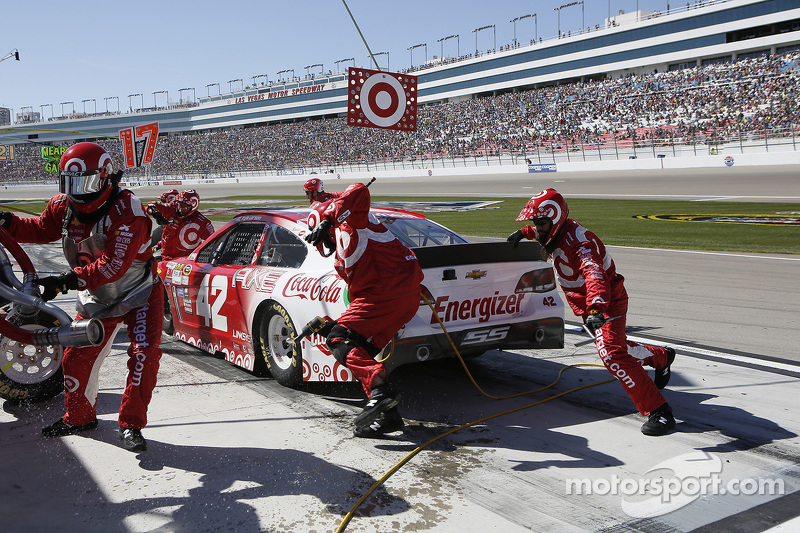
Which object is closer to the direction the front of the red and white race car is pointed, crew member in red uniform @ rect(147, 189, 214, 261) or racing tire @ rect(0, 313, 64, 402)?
the crew member in red uniform

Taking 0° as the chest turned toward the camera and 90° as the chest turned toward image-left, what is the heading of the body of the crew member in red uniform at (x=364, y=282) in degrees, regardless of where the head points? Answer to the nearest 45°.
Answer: approximately 90°

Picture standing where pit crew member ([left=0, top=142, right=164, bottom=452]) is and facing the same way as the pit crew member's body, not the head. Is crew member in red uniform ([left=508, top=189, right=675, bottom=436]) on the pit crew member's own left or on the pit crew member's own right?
on the pit crew member's own left

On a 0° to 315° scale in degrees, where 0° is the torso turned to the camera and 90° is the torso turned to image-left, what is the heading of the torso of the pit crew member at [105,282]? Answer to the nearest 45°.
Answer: approximately 45°

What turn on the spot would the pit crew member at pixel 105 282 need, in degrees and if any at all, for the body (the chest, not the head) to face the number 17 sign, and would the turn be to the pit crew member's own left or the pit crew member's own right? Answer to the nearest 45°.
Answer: approximately 135° to the pit crew member's own right

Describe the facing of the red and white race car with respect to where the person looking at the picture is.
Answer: facing away from the viewer and to the left of the viewer

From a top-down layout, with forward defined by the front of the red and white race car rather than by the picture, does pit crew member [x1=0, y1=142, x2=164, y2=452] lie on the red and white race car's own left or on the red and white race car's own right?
on the red and white race car's own left

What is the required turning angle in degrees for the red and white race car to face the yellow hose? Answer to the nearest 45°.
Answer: approximately 180°
